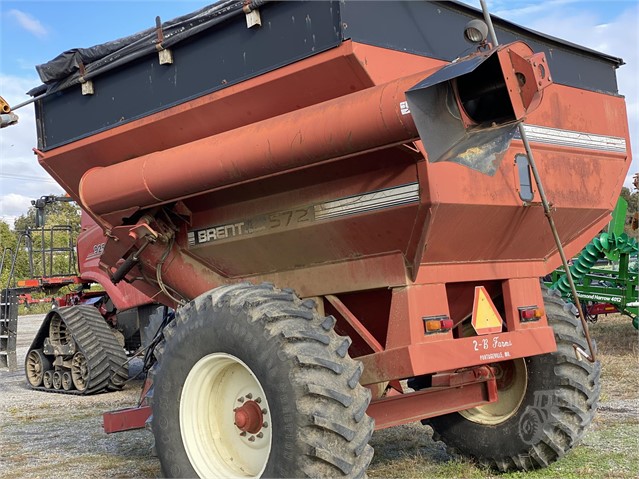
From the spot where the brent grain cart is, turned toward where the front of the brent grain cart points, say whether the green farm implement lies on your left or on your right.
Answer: on your right

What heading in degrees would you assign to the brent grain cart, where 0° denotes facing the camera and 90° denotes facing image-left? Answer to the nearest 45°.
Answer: approximately 135°

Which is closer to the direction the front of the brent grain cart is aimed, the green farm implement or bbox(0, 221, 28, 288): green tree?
the green tree

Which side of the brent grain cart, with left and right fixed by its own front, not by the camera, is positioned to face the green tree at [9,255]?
front
